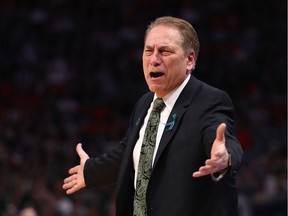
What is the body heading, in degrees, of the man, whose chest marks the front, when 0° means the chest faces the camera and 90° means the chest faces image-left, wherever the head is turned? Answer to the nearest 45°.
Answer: approximately 45°
